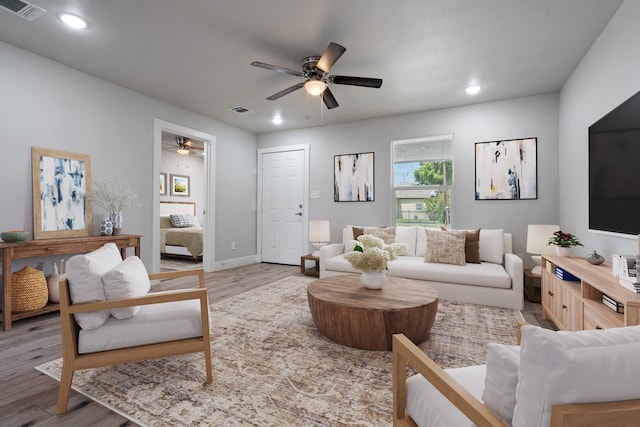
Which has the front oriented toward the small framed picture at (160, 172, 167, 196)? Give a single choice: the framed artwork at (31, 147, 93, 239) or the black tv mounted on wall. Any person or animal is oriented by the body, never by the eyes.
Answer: the black tv mounted on wall

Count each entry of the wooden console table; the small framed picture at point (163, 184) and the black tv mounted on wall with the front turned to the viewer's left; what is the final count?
1

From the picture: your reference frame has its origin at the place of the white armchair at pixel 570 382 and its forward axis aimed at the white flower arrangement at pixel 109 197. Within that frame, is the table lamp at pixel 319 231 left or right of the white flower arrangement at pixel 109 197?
right

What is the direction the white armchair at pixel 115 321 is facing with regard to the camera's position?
facing to the right of the viewer

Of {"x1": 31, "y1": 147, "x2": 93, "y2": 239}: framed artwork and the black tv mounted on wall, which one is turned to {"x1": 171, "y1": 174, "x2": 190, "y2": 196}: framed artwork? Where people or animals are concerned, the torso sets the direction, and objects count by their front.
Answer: the black tv mounted on wall

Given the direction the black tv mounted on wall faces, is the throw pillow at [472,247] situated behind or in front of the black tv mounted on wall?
in front

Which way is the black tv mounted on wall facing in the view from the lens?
facing to the left of the viewer

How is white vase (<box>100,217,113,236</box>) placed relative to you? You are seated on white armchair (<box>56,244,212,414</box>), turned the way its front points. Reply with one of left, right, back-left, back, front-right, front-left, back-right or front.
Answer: left

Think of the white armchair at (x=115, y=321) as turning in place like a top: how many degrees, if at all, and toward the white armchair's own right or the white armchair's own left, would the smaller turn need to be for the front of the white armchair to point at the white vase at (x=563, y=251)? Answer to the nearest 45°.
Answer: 0° — it already faces it

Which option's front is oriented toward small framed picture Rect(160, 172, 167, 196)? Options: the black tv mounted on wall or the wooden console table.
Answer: the black tv mounted on wall

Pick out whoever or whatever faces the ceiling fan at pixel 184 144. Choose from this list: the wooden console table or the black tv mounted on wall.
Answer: the black tv mounted on wall

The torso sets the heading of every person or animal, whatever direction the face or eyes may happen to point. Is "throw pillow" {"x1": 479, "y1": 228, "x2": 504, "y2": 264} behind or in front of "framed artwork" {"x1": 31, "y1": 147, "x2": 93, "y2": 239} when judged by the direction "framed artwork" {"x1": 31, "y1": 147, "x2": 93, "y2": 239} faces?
in front

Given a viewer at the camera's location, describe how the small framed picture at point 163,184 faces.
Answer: facing the viewer and to the right of the viewer
